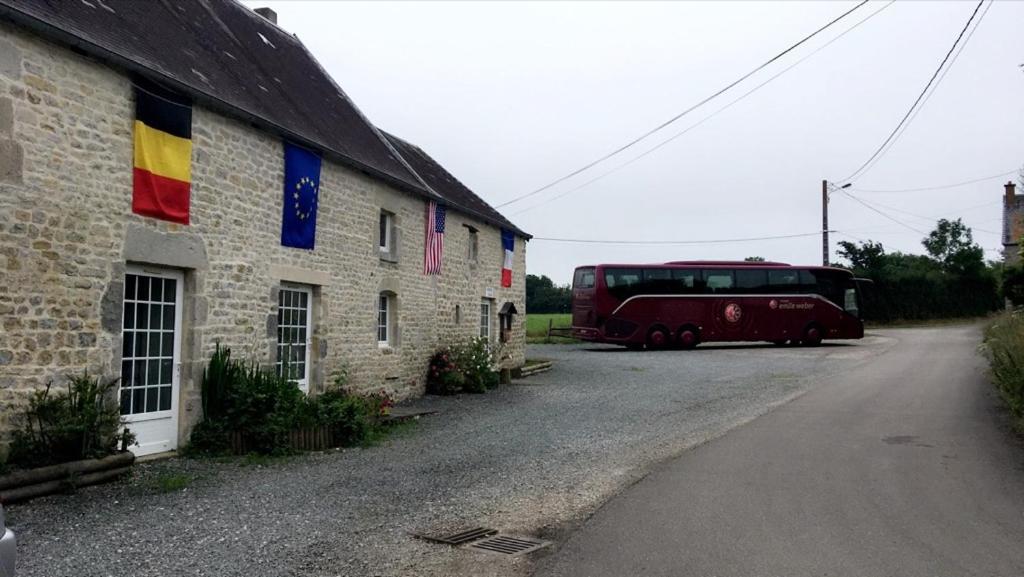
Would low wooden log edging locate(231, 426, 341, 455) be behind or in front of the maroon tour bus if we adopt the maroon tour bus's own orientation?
behind

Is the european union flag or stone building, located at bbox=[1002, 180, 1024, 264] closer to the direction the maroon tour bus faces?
the stone building

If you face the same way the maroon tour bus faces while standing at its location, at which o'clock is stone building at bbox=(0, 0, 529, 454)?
The stone building is roughly at 5 o'clock from the maroon tour bus.

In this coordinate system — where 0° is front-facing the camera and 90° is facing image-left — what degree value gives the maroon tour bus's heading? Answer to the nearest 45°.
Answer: approximately 225°

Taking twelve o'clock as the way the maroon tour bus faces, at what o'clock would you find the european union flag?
The european union flag is roughly at 5 o'clock from the maroon tour bus.

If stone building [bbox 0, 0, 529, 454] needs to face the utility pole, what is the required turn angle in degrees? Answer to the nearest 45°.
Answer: approximately 90° to its left

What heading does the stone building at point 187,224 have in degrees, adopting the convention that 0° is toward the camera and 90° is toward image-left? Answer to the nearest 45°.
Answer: approximately 315°

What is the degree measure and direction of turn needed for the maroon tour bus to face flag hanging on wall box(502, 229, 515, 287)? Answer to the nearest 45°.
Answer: approximately 180°

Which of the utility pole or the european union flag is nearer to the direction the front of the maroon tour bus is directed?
the utility pole

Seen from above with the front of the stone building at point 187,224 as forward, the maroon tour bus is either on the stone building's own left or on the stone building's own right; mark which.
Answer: on the stone building's own left
